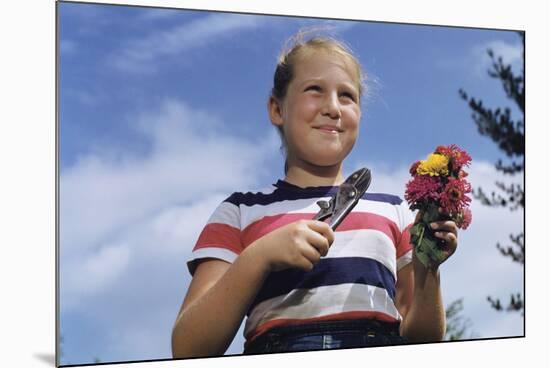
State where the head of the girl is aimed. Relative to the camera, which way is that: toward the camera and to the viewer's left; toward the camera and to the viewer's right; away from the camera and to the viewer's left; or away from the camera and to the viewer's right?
toward the camera and to the viewer's right

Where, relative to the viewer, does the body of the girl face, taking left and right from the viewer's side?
facing the viewer and to the right of the viewer
